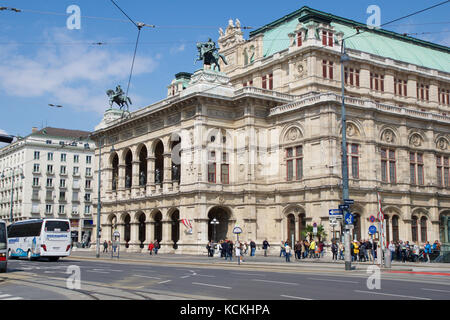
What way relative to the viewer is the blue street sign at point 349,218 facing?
toward the camera

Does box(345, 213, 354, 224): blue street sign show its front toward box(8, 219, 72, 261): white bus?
no

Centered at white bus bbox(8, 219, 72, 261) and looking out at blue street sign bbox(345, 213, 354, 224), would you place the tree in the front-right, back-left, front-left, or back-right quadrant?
front-left

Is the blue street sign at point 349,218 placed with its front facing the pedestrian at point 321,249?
no

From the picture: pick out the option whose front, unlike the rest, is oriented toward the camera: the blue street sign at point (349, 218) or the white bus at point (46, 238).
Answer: the blue street sign
